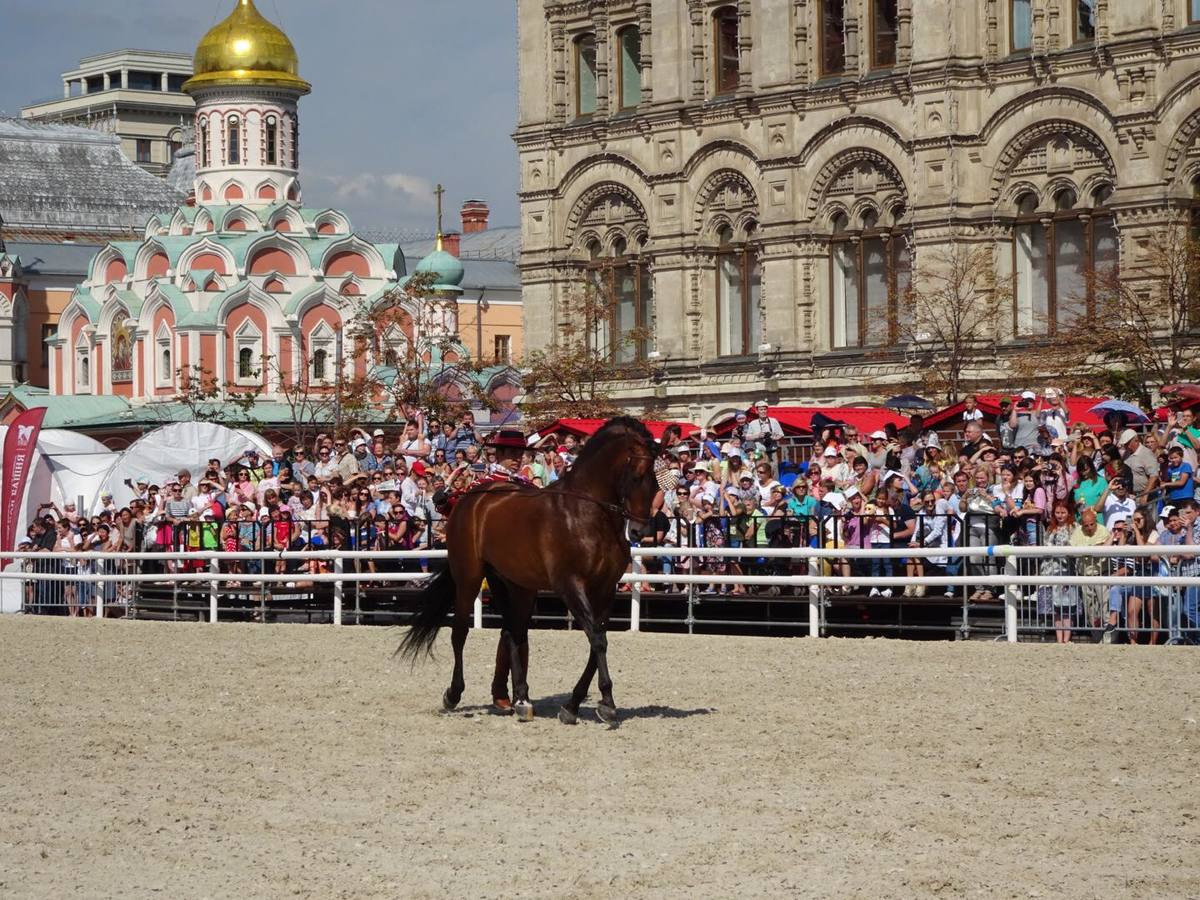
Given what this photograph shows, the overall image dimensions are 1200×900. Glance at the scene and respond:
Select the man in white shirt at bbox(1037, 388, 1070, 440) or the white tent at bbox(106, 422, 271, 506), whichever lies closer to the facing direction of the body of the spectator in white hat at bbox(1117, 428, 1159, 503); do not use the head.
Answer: the white tent

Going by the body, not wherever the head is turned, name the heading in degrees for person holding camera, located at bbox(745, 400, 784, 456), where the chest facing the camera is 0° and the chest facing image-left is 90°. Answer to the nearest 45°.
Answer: approximately 0°

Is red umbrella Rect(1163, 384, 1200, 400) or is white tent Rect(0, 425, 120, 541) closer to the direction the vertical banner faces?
the red umbrella

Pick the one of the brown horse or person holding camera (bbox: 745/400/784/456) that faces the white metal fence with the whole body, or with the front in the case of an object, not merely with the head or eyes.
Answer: the person holding camera

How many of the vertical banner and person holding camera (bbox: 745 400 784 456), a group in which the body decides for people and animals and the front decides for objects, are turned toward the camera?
2

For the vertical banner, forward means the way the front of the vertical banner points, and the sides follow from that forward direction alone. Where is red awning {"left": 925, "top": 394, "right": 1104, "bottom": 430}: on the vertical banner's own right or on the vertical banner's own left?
on the vertical banner's own left

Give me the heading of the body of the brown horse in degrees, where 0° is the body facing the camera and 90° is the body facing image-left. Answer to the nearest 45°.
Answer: approximately 315°

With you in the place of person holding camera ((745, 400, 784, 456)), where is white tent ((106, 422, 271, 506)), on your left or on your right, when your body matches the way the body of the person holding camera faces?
on your right

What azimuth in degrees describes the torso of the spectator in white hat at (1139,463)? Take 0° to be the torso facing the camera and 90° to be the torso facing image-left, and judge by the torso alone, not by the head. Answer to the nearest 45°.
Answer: approximately 45°
